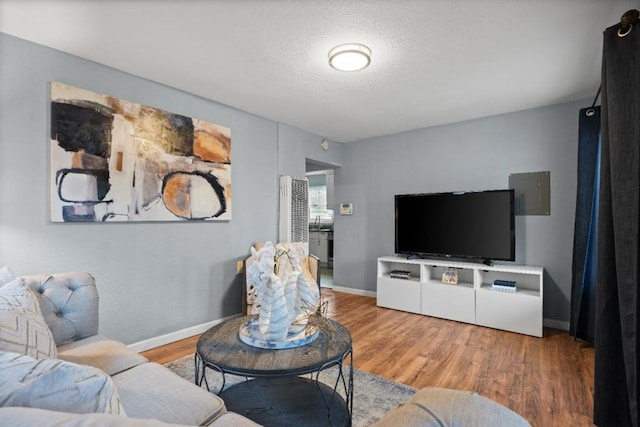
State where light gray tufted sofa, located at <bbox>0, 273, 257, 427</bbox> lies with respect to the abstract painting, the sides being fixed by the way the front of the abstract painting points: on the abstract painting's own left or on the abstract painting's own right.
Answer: on the abstract painting's own right

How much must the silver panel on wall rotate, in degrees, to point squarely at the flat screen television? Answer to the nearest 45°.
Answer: approximately 90° to its right

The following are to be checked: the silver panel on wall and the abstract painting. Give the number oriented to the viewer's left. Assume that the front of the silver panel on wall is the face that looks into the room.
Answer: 0

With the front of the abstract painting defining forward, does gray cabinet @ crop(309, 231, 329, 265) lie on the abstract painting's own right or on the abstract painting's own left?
on the abstract painting's own left

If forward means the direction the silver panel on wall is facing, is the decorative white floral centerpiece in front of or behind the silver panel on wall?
in front

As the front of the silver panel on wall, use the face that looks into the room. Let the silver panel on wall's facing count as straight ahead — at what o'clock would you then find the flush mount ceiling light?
The flush mount ceiling light is roughly at 1 o'clock from the silver panel on wall.

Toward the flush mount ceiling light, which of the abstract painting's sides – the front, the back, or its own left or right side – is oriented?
front

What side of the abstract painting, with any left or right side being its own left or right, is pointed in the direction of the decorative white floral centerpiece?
front

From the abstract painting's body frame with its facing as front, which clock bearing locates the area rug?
The area rug is roughly at 12 o'clock from the abstract painting.

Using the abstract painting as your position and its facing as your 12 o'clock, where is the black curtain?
The black curtain is roughly at 12 o'clock from the abstract painting.

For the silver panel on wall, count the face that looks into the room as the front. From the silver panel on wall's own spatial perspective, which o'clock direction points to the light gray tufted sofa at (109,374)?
The light gray tufted sofa is roughly at 1 o'clock from the silver panel on wall.

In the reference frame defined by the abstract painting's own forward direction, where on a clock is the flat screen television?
The flat screen television is roughly at 11 o'clock from the abstract painting.

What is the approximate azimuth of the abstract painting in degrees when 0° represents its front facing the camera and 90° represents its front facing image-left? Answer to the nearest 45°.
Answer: approximately 315°

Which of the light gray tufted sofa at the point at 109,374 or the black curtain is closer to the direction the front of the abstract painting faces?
the black curtain
